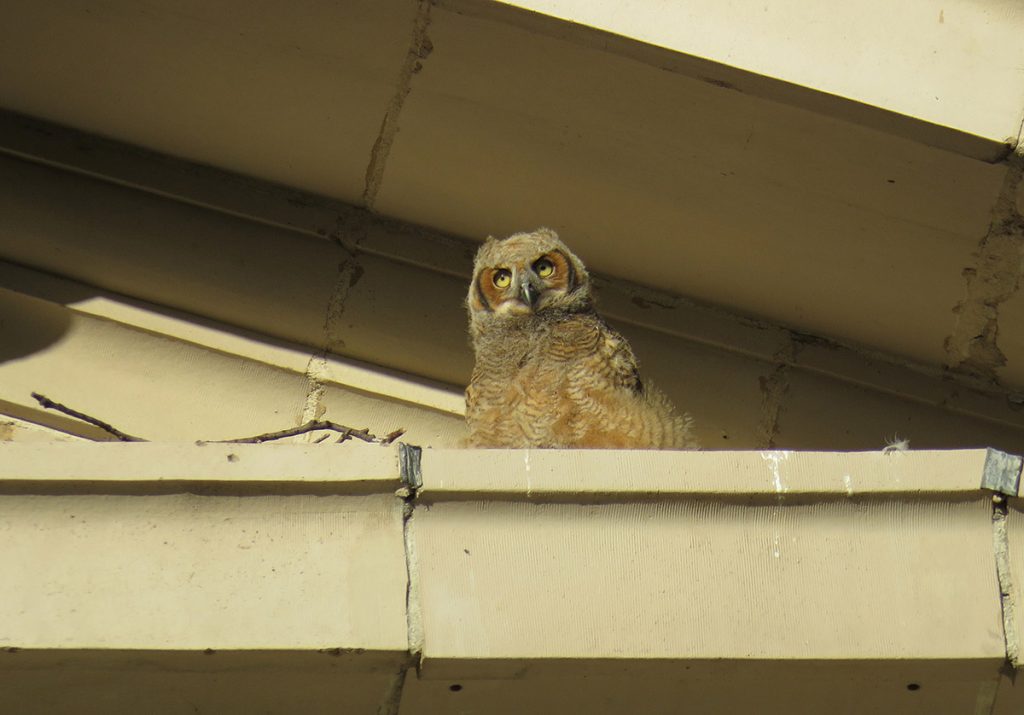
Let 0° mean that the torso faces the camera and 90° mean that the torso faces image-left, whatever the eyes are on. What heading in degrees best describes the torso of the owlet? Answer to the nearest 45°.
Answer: approximately 45°
